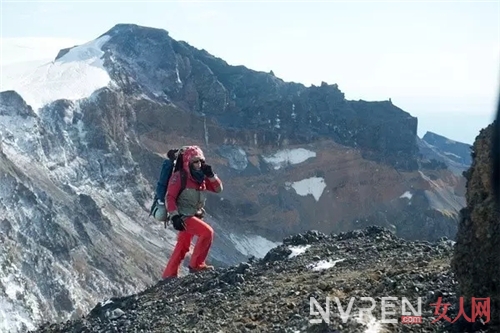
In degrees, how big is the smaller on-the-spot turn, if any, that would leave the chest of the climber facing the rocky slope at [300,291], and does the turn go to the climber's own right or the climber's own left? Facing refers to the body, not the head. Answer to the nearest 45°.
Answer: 0° — they already face it

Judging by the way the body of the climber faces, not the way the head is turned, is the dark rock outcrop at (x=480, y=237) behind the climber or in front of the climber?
in front

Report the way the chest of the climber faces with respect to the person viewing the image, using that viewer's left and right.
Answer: facing the viewer and to the right of the viewer

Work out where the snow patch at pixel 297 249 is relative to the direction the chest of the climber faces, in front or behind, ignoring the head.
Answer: in front

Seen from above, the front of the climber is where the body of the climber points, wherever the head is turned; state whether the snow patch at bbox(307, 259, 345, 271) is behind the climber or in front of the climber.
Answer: in front

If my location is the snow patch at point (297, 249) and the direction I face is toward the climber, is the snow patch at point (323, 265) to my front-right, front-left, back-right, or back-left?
back-left

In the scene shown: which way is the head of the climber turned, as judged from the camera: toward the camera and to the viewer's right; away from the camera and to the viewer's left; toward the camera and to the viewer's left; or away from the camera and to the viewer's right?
toward the camera and to the viewer's right
